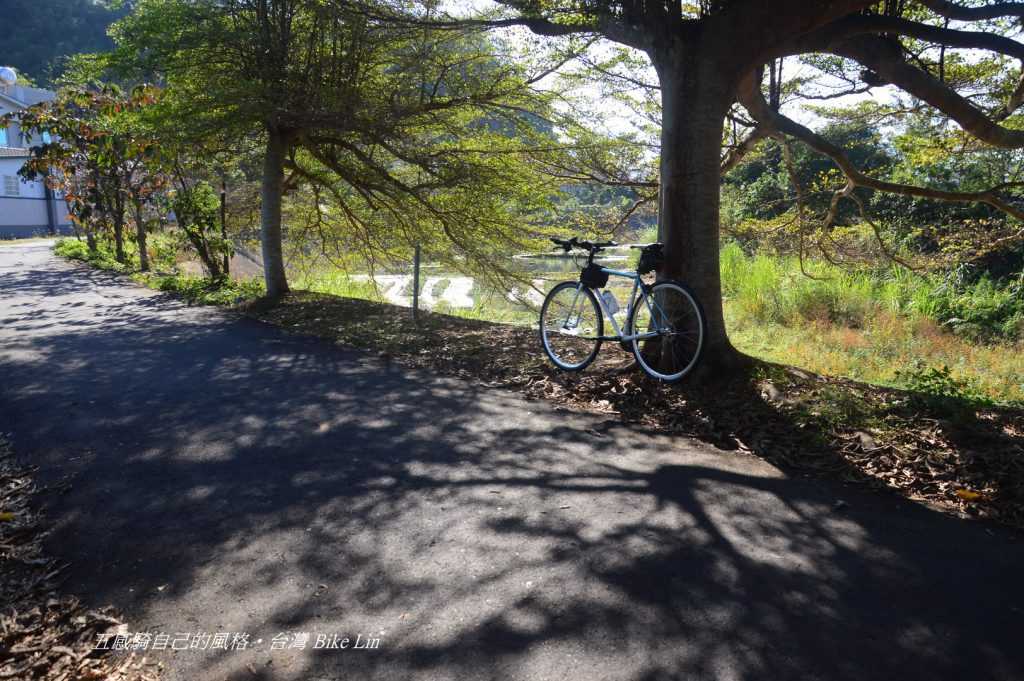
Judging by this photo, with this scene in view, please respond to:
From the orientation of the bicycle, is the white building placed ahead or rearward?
ahead

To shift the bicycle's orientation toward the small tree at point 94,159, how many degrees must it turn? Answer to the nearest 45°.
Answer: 0° — it already faces it

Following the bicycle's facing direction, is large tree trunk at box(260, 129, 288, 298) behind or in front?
in front

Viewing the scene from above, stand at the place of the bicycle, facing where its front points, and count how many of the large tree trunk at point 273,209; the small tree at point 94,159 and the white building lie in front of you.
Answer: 3

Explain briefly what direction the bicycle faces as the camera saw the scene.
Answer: facing away from the viewer and to the left of the viewer
